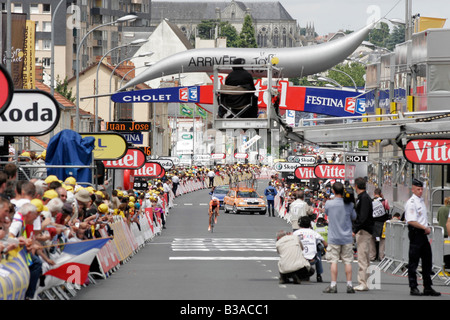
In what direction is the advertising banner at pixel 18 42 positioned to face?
toward the camera

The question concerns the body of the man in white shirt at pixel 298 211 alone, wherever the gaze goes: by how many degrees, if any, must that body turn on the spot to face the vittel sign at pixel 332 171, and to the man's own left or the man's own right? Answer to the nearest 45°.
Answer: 0° — they already face it

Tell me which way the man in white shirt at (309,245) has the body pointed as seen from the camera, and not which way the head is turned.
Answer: away from the camera

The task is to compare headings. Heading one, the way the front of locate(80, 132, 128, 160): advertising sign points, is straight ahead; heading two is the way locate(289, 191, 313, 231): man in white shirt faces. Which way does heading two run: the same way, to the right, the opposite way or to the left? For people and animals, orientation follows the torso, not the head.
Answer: the opposite way

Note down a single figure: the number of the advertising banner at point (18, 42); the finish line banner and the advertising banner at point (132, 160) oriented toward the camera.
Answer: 3

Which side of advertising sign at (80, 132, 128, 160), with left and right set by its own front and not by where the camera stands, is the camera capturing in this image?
front

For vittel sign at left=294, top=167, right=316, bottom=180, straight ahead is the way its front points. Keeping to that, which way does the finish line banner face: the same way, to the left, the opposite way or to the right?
the same way

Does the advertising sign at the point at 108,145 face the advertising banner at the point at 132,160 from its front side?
no

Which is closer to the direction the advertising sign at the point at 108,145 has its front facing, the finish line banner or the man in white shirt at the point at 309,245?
the man in white shirt
